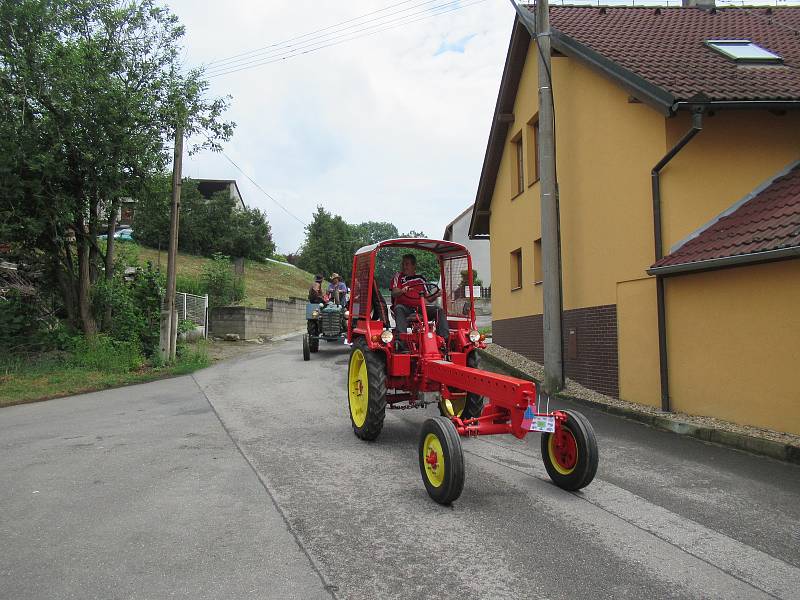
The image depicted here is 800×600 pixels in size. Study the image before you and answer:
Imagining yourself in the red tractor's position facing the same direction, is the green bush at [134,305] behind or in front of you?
behind

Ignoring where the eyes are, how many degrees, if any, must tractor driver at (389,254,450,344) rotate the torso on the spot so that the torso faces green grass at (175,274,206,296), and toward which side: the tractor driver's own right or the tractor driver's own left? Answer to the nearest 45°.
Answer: approximately 180°

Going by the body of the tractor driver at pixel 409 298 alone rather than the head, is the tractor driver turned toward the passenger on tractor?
no

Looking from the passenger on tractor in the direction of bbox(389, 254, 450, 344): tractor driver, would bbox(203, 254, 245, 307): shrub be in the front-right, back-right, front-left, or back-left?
back-right

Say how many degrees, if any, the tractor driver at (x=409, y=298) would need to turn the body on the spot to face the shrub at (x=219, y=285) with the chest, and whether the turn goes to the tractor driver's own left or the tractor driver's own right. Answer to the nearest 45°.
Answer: approximately 180°

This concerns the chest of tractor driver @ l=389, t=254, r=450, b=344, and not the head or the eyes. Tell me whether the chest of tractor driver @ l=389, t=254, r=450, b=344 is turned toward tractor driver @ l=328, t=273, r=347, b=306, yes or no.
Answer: no

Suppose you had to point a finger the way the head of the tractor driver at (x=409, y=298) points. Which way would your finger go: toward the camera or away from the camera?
toward the camera

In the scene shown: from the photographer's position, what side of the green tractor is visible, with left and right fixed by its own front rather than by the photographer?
front

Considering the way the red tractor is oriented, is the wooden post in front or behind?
behind

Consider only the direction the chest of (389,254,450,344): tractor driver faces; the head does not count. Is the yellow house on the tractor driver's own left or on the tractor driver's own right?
on the tractor driver's own left

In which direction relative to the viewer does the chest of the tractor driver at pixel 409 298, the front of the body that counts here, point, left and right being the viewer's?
facing the viewer and to the right of the viewer

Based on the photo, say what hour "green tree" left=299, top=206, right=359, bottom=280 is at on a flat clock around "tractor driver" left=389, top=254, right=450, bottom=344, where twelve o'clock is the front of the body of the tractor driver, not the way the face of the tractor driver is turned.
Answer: The green tree is roughly at 7 o'clock from the tractor driver.

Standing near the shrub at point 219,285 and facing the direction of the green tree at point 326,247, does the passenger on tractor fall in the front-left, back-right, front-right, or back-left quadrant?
back-right

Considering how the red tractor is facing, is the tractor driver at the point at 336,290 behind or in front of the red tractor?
behind
